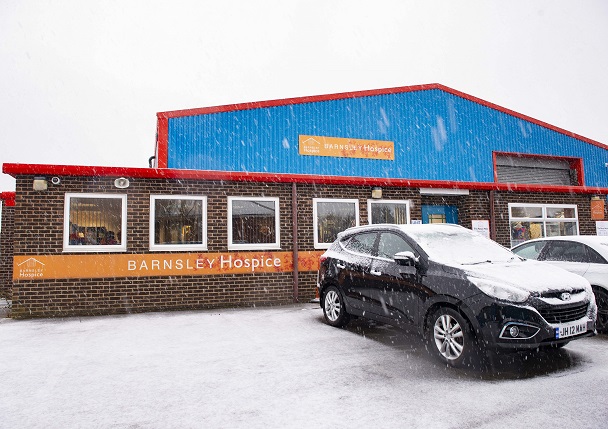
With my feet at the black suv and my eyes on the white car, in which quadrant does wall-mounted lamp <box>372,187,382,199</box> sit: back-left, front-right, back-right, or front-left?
front-left

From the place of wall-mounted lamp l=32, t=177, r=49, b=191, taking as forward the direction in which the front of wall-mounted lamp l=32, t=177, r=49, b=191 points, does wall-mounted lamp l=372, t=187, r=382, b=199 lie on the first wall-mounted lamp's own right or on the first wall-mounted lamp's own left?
on the first wall-mounted lamp's own left

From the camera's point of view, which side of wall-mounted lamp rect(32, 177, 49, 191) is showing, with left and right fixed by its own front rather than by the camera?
front

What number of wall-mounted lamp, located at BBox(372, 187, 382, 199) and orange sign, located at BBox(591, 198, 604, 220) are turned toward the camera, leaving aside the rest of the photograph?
2

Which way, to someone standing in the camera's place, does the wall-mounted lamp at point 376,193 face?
facing the viewer

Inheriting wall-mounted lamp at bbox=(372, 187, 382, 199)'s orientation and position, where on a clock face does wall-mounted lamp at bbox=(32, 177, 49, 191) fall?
wall-mounted lamp at bbox=(32, 177, 49, 191) is roughly at 2 o'clock from wall-mounted lamp at bbox=(372, 187, 382, 199).

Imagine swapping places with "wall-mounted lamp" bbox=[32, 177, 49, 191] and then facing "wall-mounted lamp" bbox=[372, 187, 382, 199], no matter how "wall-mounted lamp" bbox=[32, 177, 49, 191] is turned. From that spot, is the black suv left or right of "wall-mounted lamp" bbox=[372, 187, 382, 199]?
right

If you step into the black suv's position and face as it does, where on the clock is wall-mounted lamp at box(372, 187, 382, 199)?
The wall-mounted lamp is roughly at 7 o'clock from the black suv.

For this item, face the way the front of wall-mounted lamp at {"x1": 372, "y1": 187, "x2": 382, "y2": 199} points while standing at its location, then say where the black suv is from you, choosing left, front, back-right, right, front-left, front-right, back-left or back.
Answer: front

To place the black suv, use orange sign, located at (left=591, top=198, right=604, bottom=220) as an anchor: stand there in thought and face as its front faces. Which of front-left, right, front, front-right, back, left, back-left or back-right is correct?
front

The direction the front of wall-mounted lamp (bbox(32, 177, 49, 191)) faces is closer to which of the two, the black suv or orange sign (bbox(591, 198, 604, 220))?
the black suv

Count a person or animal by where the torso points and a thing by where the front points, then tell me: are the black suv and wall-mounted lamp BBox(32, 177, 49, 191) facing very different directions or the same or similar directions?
same or similar directions

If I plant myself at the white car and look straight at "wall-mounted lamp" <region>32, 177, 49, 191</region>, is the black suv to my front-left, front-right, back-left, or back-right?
front-left

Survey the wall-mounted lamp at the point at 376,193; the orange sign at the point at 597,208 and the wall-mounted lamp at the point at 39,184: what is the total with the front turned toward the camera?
3

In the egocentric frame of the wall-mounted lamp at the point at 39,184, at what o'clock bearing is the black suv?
The black suv is roughly at 11 o'clock from the wall-mounted lamp.

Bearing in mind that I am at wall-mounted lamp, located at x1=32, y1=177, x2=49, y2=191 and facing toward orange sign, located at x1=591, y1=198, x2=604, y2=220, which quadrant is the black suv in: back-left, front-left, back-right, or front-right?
front-right
